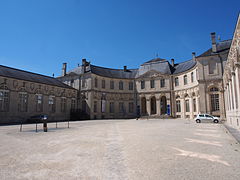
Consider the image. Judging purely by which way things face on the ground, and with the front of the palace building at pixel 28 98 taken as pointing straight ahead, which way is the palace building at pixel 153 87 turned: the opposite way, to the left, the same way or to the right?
to the right

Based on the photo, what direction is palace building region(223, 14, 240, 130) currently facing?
to the viewer's left

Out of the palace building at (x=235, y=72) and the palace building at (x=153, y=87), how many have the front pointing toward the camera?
1

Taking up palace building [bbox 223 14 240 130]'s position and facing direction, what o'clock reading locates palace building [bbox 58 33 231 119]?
palace building [bbox 58 33 231 119] is roughly at 2 o'clock from palace building [bbox 223 14 240 130].

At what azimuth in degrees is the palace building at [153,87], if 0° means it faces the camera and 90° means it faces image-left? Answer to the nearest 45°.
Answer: approximately 0°

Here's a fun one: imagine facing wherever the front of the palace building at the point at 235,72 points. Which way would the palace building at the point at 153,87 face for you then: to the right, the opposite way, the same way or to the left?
to the left

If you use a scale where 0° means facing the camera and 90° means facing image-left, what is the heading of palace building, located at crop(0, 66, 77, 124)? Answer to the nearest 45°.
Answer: approximately 315°

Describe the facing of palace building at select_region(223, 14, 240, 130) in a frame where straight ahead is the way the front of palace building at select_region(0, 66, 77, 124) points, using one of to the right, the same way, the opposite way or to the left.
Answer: the opposite way

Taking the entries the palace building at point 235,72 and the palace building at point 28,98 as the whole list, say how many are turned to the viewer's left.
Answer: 1

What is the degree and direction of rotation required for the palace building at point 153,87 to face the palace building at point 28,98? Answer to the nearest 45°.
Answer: approximately 45° to its right

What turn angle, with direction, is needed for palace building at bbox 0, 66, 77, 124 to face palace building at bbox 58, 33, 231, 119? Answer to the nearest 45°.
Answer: approximately 45° to its left
